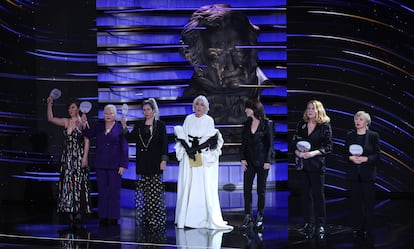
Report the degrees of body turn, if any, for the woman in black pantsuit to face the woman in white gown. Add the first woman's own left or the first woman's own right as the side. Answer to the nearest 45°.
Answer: approximately 45° to the first woman's own right

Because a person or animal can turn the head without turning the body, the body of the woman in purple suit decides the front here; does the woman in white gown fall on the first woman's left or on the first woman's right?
on the first woman's left

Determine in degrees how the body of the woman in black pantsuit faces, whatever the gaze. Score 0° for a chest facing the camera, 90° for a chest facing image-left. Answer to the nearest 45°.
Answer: approximately 45°

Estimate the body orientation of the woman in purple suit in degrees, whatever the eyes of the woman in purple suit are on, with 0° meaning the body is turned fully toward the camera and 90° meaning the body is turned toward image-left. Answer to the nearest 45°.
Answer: approximately 0°
